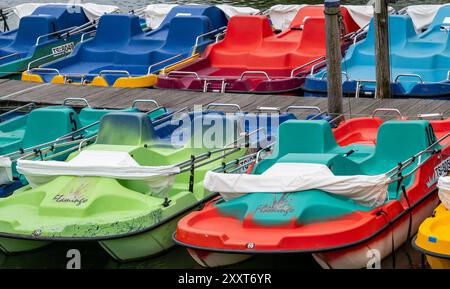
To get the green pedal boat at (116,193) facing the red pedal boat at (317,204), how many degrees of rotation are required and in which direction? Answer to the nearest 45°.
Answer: approximately 90° to its left

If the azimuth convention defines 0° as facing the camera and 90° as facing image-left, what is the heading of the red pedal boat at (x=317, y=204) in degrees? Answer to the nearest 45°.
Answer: approximately 45°

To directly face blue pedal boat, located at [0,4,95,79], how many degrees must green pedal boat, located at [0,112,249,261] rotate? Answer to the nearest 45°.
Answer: approximately 135° to its right

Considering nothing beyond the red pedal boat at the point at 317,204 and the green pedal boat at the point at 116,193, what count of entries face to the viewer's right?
0

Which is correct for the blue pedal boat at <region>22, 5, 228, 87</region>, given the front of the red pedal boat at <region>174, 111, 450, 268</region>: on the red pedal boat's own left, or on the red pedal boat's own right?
on the red pedal boat's own right
